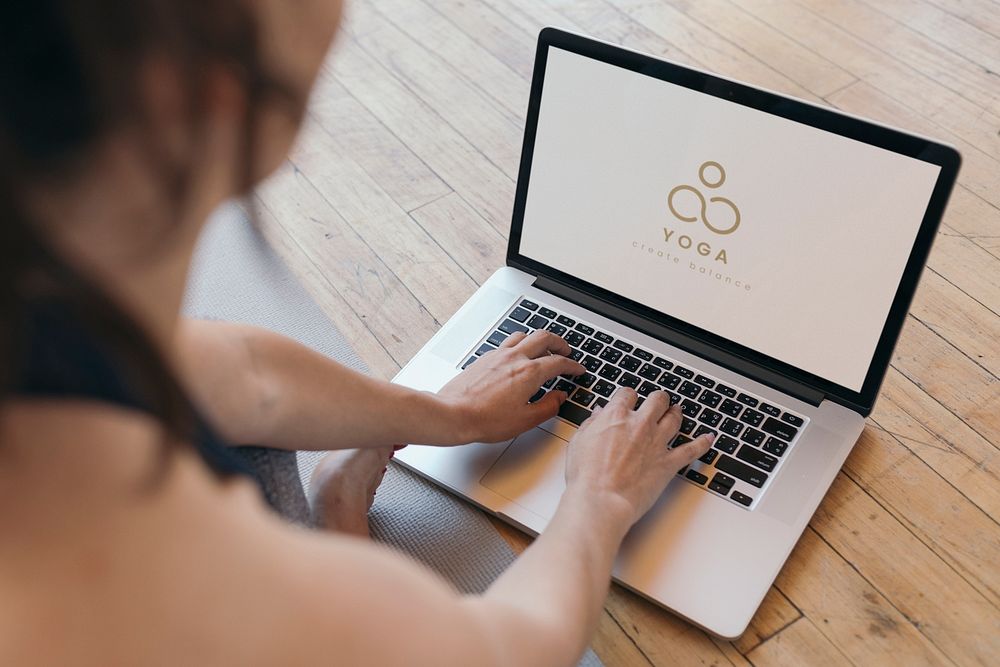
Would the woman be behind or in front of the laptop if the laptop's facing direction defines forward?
in front

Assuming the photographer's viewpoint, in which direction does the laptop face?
facing the viewer and to the left of the viewer

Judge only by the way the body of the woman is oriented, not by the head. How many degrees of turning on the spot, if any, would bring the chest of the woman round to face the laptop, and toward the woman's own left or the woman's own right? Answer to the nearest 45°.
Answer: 0° — they already face it

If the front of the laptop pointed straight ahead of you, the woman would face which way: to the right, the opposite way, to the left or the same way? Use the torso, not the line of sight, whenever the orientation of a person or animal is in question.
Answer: the opposite way

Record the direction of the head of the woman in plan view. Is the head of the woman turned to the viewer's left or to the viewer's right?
to the viewer's right

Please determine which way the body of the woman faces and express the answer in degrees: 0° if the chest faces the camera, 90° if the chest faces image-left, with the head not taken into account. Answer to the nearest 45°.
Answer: approximately 225°
